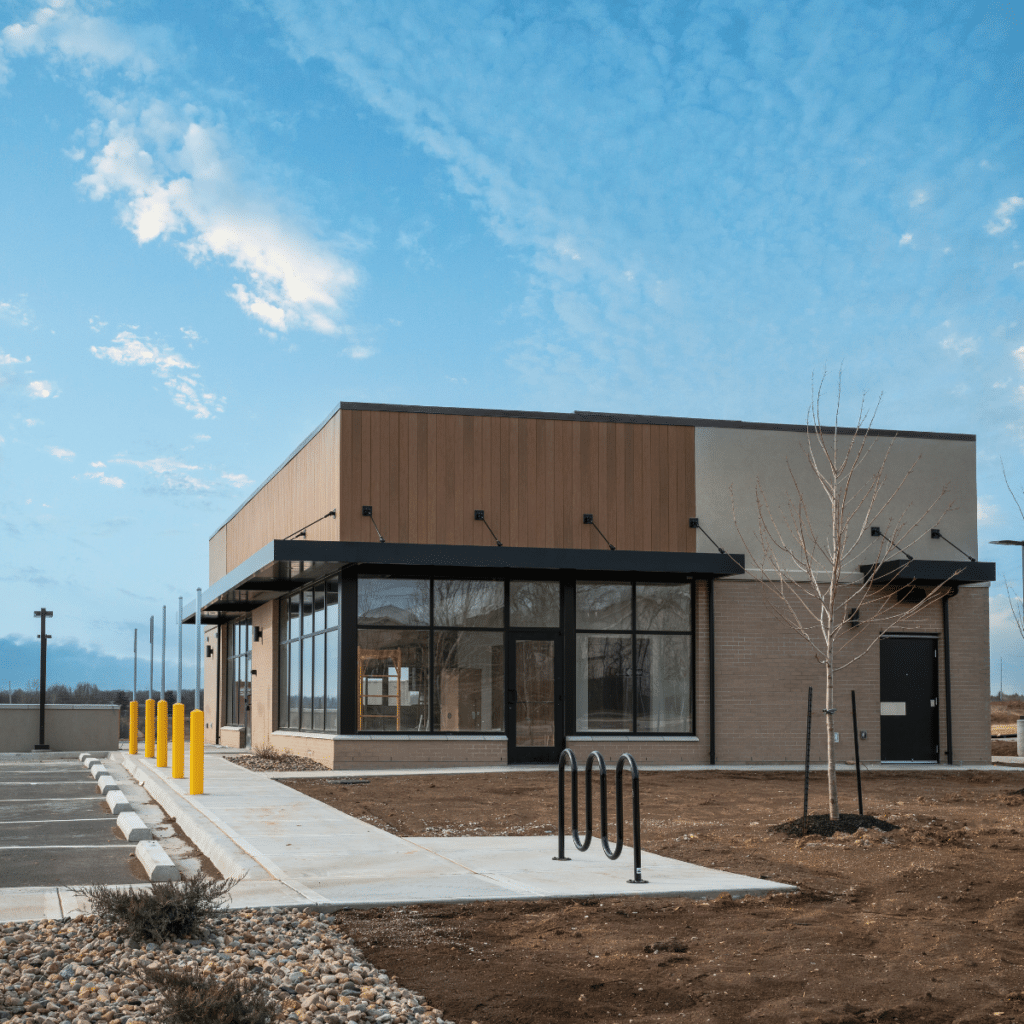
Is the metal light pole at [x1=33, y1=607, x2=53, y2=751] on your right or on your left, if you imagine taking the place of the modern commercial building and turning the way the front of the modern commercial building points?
on your right

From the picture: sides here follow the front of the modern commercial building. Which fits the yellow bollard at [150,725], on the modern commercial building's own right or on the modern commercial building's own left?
on the modern commercial building's own right

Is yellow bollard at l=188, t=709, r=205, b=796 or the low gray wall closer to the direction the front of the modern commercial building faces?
the yellow bollard

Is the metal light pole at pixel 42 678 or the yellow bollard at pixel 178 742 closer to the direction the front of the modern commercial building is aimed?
the yellow bollard

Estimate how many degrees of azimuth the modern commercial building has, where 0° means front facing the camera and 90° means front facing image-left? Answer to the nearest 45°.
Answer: approximately 0°

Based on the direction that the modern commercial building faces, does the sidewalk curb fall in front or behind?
in front

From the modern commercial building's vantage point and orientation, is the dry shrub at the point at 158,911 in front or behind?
in front

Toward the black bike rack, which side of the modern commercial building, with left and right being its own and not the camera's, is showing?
front
